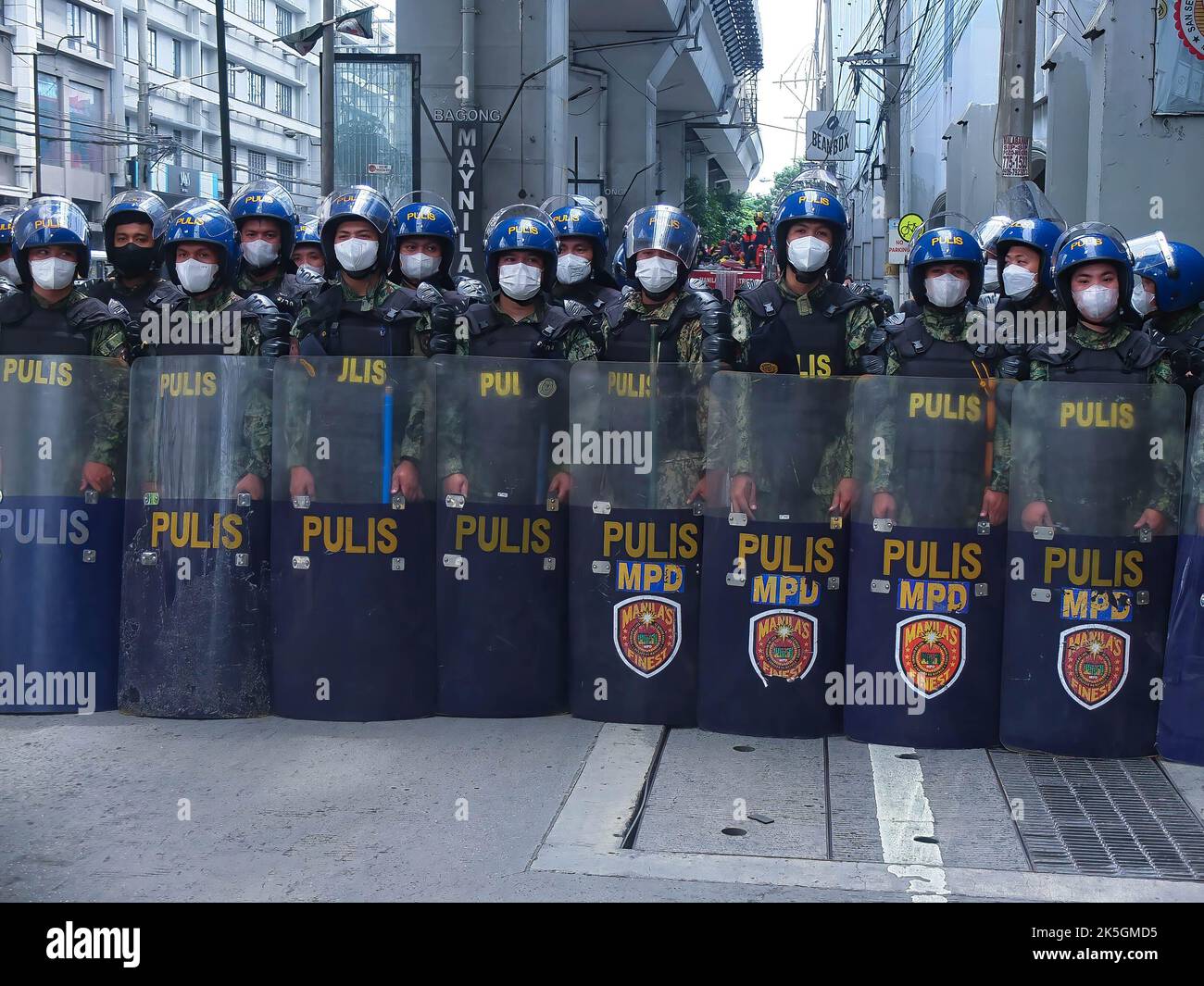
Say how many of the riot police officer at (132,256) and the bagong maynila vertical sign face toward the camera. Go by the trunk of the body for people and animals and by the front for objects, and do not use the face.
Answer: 2

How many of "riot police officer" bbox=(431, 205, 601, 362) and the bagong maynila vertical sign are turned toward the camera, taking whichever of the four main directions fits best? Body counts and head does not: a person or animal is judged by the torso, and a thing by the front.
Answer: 2

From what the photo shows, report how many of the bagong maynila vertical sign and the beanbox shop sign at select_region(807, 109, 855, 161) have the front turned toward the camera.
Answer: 2

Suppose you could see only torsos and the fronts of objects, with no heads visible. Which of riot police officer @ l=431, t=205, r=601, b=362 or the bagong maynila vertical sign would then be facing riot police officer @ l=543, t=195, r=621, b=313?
the bagong maynila vertical sign

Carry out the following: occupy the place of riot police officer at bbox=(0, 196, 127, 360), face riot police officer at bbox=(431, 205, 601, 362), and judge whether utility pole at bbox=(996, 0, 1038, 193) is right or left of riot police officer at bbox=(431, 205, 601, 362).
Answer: left

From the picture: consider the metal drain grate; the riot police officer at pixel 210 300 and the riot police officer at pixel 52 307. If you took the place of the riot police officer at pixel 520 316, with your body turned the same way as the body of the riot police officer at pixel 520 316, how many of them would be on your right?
2

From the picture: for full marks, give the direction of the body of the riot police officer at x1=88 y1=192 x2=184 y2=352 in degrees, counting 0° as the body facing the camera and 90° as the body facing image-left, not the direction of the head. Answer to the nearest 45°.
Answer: approximately 0°

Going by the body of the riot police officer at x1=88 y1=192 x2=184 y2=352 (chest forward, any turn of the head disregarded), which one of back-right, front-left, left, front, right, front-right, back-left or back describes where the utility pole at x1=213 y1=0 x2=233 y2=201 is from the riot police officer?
back

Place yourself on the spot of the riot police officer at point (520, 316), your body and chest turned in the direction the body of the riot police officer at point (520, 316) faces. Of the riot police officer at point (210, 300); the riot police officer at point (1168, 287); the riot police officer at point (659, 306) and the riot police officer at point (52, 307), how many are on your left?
2

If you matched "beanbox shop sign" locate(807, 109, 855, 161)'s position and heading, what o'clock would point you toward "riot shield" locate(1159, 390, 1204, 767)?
The riot shield is roughly at 12 o'clock from the beanbox shop sign.

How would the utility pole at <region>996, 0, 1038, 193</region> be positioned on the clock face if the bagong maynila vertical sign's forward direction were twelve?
The utility pole is roughly at 11 o'clock from the bagong maynila vertical sign.
